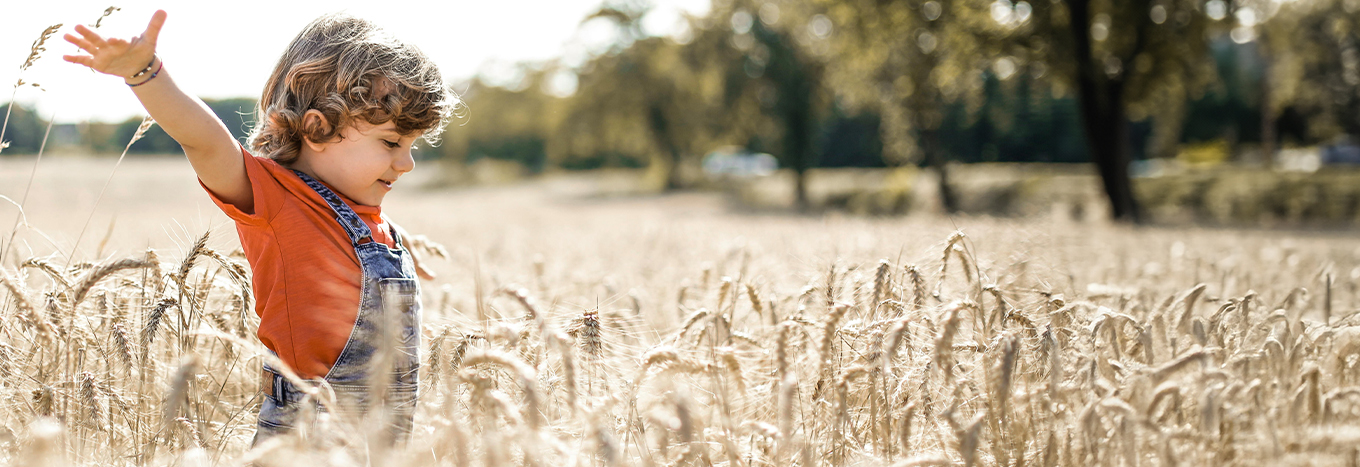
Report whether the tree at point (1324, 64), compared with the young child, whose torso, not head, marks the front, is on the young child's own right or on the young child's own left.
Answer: on the young child's own left

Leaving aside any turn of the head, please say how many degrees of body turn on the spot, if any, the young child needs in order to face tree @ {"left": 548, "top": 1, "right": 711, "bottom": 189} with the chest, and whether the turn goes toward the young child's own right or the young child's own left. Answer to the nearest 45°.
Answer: approximately 90° to the young child's own left

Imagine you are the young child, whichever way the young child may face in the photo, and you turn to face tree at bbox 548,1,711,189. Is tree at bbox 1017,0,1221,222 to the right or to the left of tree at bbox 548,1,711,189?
right

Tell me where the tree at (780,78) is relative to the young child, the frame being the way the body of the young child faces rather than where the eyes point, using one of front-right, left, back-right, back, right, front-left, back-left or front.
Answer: left

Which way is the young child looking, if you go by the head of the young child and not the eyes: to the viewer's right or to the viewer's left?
to the viewer's right

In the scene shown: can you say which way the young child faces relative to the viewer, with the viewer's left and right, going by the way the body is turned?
facing the viewer and to the right of the viewer

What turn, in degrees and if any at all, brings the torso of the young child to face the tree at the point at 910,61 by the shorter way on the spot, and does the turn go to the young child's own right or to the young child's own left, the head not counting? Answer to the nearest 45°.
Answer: approximately 90° to the young child's own left
